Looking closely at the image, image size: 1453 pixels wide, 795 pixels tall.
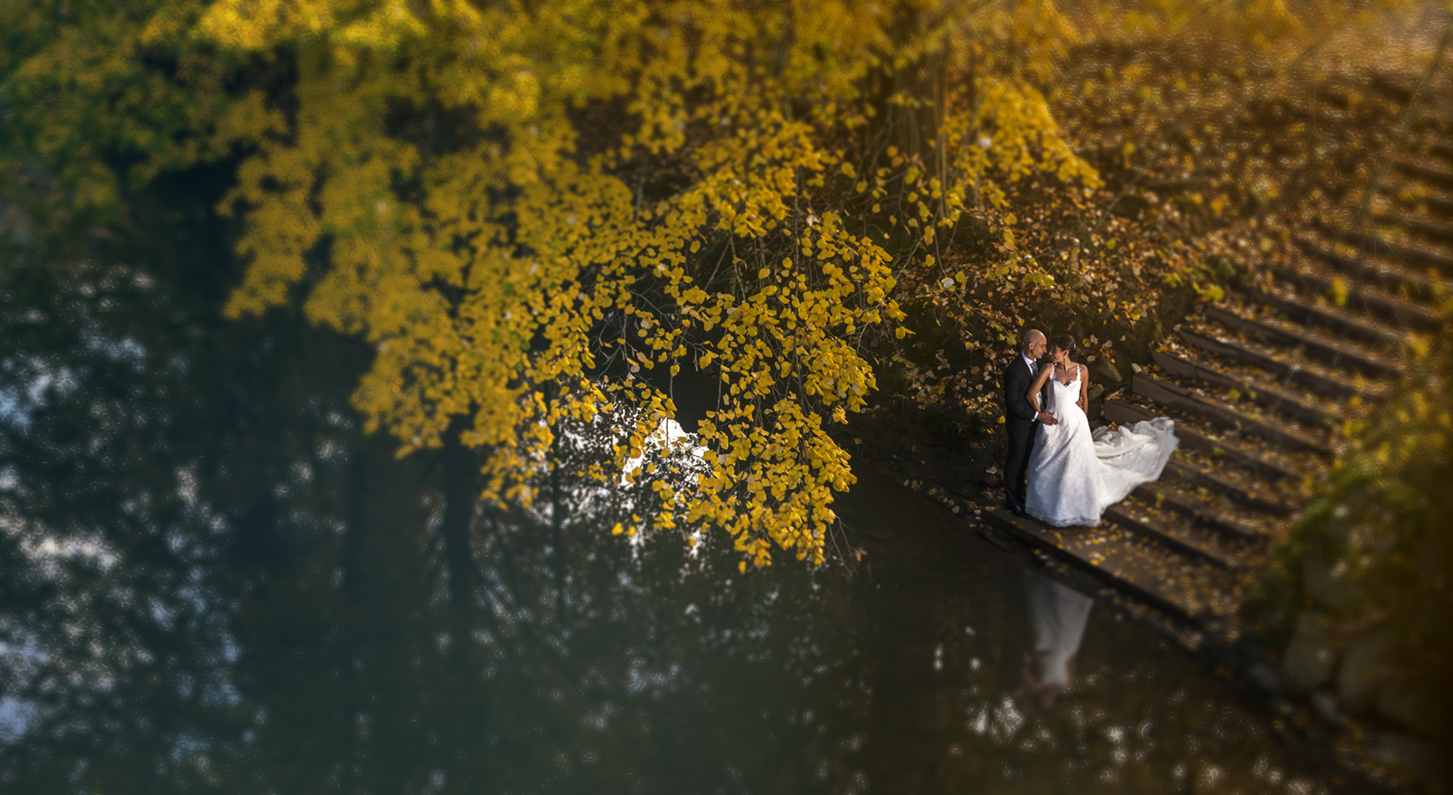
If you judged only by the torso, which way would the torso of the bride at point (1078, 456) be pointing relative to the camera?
toward the camera

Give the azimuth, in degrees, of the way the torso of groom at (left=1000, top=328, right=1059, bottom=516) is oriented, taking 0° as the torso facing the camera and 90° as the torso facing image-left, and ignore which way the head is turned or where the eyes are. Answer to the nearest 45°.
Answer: approximately 270°

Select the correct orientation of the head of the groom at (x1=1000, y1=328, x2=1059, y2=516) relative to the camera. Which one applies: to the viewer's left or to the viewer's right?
to the viewer's right

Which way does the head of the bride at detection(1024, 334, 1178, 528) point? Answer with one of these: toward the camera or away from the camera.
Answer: toward the camera

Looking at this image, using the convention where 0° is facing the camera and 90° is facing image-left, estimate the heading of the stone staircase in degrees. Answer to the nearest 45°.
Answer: approximately 45°

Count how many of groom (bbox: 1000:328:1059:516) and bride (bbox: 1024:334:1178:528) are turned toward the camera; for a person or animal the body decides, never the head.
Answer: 1
